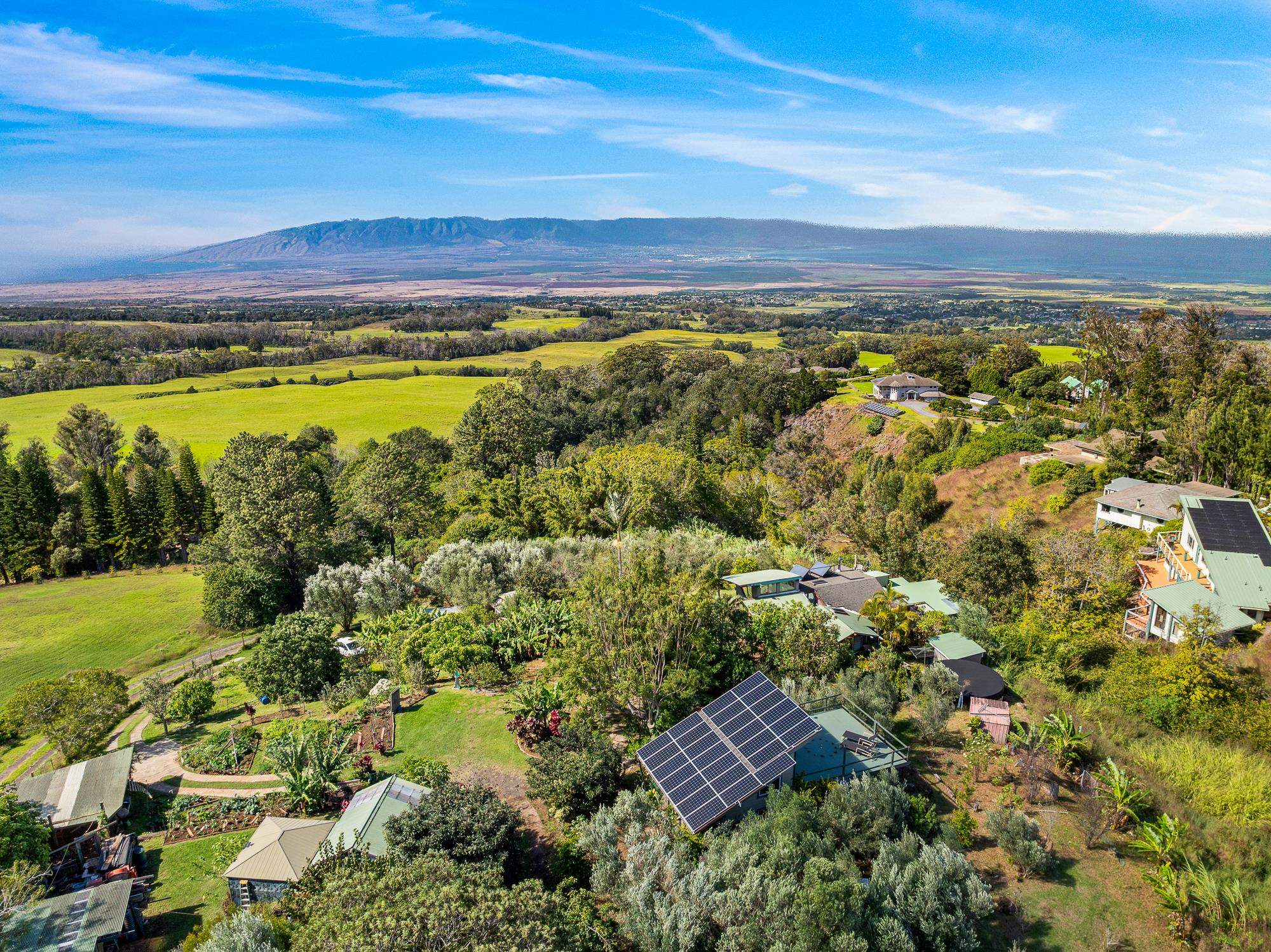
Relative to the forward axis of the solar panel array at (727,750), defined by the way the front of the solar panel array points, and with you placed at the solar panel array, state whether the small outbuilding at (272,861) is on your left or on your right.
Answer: on your right

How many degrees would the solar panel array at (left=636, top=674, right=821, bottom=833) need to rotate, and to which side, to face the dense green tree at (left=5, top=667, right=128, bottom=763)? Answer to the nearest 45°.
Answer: approximately 45° to its right

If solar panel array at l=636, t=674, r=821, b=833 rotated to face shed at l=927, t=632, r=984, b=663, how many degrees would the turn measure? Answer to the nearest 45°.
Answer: approximately 180°

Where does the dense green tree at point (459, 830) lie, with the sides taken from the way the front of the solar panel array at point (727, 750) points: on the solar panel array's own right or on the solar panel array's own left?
on the solar panel array's own right

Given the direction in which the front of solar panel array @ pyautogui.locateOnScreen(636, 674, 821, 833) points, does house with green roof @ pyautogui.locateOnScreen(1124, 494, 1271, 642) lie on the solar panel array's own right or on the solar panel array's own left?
on the solar panel array's own left
